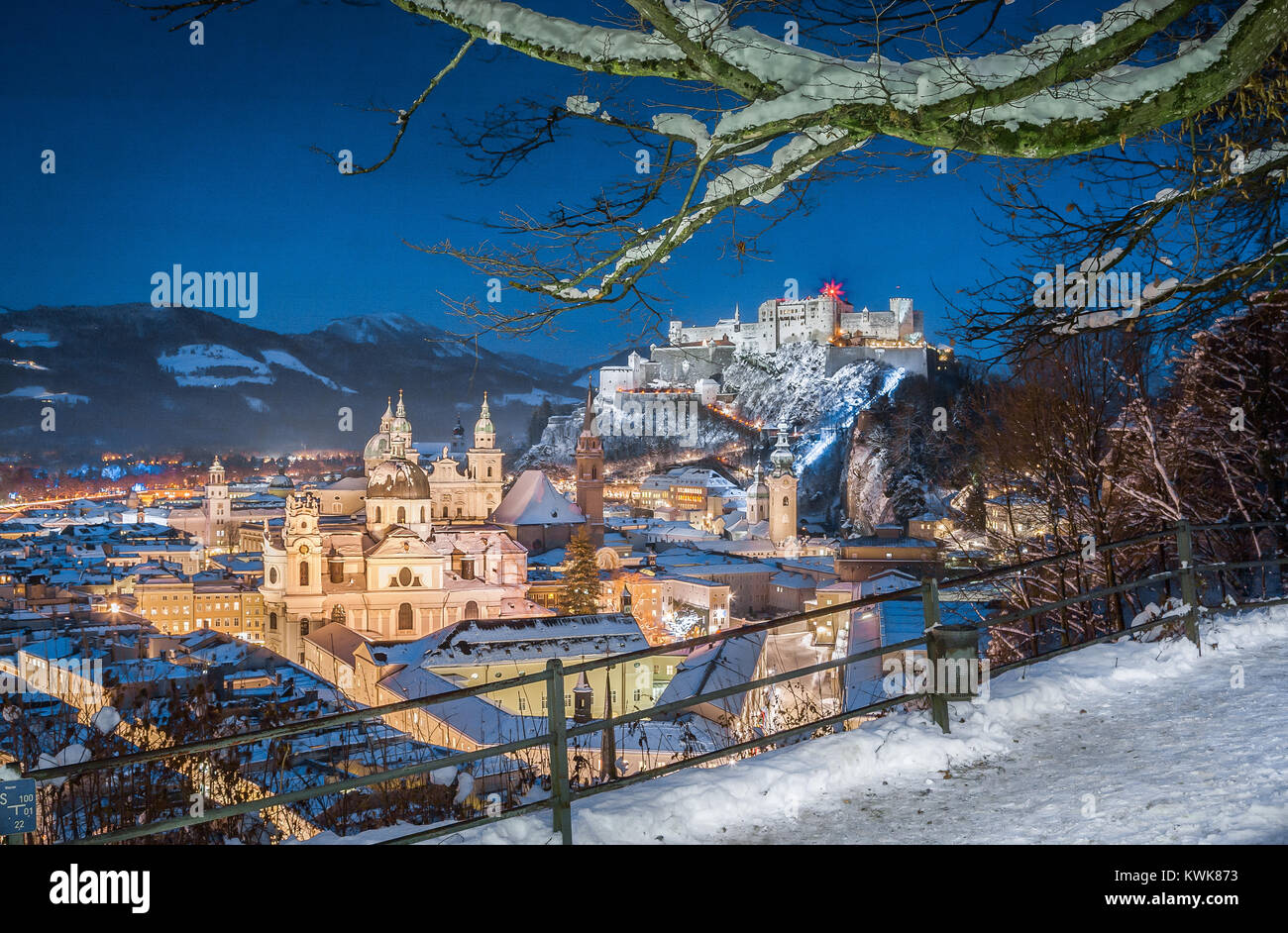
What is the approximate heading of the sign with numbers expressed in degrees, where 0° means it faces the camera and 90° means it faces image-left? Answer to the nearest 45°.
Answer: approximately 0°
